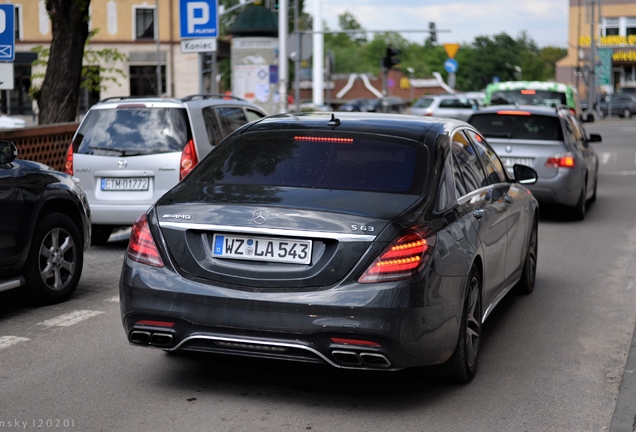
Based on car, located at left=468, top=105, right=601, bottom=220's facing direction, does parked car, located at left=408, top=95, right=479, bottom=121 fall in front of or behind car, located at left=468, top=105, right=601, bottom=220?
in front

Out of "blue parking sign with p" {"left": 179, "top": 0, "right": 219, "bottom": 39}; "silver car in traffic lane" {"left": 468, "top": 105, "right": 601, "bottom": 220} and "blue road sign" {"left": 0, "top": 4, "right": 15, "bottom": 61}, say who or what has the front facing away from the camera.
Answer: the silver car in traffic lane

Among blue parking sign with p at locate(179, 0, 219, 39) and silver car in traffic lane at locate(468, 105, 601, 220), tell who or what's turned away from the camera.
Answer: the silver car in traffic lane

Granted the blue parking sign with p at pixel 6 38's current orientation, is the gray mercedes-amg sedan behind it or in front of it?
in front

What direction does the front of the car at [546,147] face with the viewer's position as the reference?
facing away from the viewer

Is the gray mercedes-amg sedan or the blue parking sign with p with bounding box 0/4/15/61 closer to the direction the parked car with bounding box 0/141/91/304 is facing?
the blue parking sign with p

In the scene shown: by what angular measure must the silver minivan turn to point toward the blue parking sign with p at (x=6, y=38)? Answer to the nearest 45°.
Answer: approximately 90° to its left

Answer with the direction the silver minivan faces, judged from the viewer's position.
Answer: facing away from the viewer and to the right of the viewer

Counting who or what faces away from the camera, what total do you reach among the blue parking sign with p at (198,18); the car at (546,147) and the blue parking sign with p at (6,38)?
1

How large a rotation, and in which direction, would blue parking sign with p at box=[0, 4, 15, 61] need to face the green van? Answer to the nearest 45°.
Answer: approximately 135° to its left

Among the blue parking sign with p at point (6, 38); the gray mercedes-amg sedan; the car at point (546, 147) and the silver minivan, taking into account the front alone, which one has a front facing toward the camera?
the blue parking sign with p

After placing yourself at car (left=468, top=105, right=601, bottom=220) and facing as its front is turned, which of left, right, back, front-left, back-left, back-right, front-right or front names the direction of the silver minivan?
back-left

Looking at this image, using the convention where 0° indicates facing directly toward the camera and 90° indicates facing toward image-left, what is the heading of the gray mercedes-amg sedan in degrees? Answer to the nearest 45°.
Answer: approximately 225°

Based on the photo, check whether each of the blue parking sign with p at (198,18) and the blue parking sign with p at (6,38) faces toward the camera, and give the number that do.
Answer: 2

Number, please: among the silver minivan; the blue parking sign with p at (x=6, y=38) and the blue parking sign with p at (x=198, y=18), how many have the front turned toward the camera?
2
